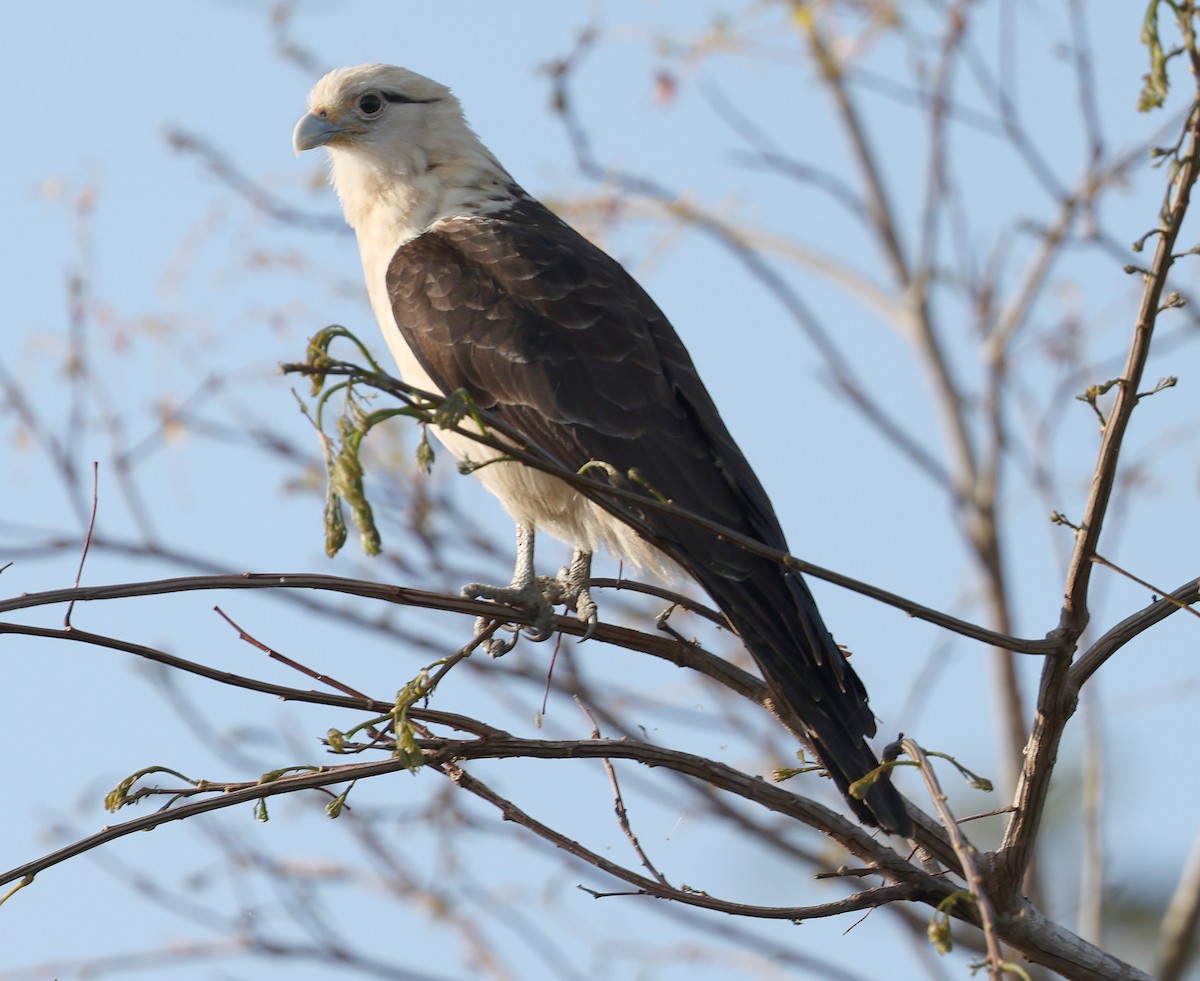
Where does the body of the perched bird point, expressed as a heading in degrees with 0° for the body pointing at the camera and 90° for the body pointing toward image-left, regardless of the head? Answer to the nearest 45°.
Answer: approximately 90°

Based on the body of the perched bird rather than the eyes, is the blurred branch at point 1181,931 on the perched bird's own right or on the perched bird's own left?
on the perched bird's own right
